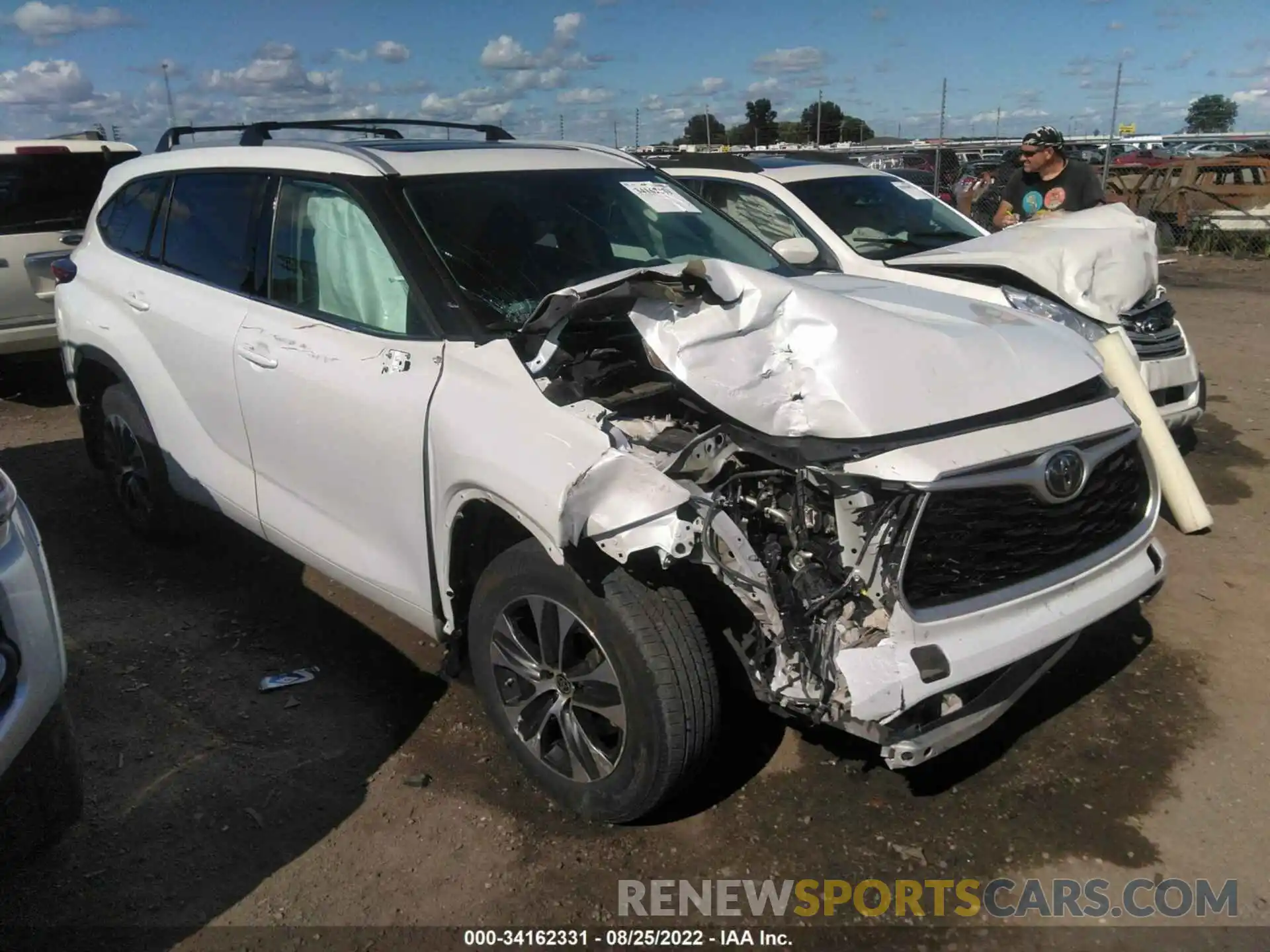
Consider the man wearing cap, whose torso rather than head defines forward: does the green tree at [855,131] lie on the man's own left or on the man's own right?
on the man's own right

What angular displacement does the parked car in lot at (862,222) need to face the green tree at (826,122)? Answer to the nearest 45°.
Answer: approximately 135° to its left

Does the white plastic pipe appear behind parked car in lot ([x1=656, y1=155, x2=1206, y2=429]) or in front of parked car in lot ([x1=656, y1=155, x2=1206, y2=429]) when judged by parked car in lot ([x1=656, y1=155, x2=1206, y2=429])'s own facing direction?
in front

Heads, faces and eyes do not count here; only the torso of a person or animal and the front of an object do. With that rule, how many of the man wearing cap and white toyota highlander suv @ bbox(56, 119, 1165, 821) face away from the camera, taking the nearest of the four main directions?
0

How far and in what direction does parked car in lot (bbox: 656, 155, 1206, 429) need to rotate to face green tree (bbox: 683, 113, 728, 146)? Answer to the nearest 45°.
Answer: approximately 135° to its left

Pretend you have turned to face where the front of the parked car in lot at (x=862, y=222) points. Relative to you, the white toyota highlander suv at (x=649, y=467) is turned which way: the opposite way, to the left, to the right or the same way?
the same way

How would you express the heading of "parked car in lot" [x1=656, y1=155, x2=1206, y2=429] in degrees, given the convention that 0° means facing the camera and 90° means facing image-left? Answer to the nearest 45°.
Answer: approximately 315°

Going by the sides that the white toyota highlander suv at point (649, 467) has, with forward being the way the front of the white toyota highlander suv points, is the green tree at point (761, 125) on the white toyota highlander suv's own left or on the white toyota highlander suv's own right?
on the white toyota highlander suv's own left

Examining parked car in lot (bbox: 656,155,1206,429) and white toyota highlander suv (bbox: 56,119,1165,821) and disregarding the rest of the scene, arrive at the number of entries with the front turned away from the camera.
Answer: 0

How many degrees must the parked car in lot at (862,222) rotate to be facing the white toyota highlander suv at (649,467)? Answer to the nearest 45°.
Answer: approximately 45° to its right

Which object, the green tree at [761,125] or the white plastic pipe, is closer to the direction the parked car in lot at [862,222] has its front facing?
the white plastic pipe

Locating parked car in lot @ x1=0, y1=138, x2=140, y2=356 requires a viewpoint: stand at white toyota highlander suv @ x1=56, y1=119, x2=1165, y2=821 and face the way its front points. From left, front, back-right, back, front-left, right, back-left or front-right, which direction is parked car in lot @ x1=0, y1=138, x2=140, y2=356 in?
back

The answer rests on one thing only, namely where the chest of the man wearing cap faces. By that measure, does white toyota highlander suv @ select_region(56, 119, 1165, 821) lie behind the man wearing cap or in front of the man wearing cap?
in front
